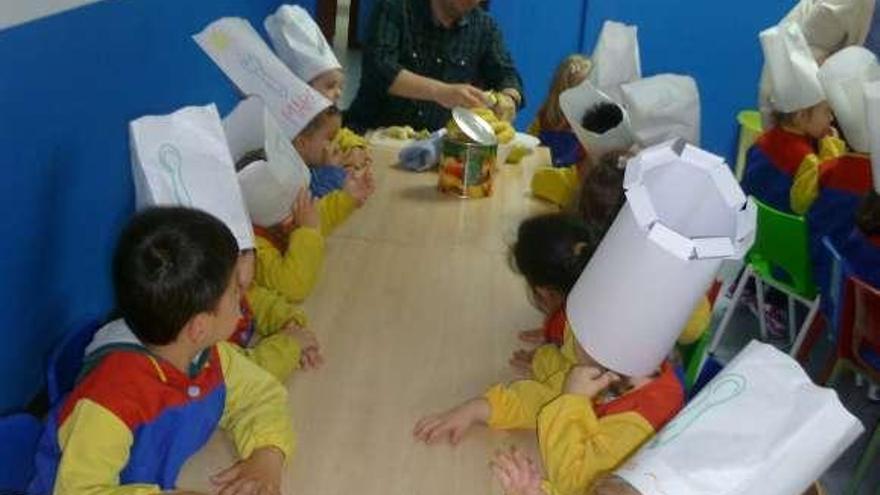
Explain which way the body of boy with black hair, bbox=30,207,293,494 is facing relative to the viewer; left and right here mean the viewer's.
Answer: facing the viewer and to the right of the viewer

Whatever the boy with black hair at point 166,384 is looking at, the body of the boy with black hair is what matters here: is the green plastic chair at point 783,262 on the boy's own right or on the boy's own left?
on the boy's own left

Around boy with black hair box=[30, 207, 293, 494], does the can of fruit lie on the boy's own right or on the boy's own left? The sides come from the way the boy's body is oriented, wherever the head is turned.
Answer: on the boy's own left
